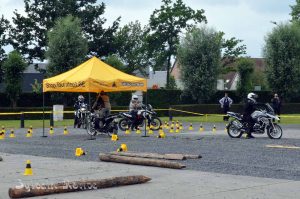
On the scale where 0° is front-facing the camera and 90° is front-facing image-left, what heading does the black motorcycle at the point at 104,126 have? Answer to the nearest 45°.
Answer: approximately 45°

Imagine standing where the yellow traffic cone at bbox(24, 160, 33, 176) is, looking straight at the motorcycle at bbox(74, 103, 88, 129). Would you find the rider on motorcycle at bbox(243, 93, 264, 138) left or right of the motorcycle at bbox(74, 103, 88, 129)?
right
